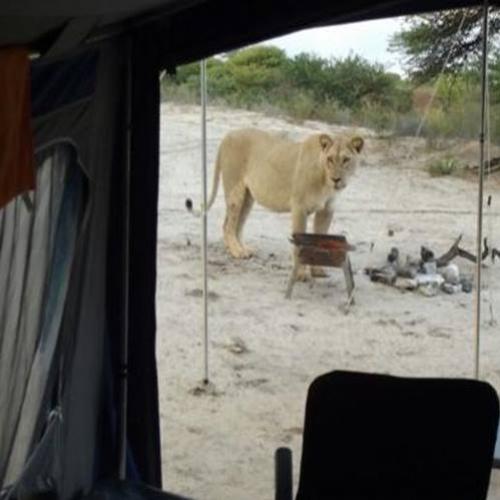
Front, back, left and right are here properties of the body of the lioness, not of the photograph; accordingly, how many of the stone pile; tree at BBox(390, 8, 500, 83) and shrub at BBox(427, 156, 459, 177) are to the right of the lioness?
0

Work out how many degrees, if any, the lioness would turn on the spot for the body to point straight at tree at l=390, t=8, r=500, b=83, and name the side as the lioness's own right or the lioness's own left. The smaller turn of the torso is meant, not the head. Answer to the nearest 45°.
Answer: approximately 45° to the lioness's own left

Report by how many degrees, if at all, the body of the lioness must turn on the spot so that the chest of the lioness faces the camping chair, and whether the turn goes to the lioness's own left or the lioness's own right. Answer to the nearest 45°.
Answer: approximately 45° to the lioness's own right

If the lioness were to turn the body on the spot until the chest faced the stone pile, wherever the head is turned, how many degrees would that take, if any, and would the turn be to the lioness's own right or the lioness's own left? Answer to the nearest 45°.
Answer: approximately 45° to the lioness's own left

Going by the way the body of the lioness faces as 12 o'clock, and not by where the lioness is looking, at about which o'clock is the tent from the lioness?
The tent is roughly at 2 o'clock from the lioness.

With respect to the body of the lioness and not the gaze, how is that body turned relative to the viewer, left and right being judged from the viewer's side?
facing the viewer and to the right of the viewer
